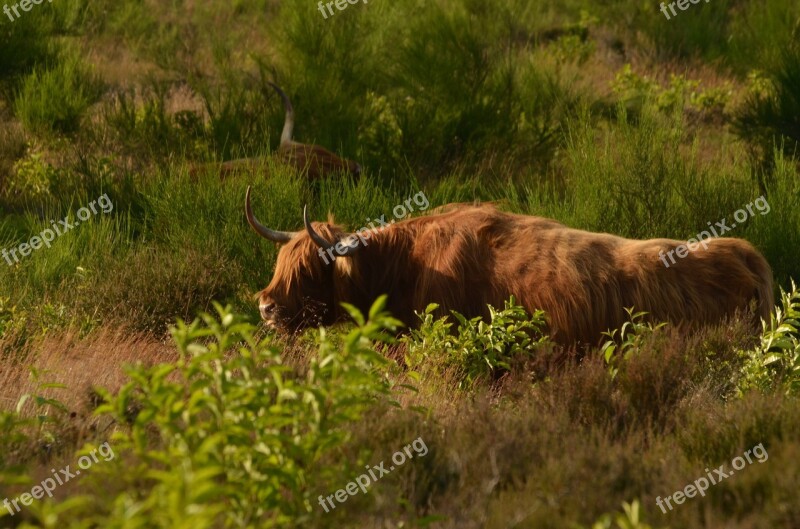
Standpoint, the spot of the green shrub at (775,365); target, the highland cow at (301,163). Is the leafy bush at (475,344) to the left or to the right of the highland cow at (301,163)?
left

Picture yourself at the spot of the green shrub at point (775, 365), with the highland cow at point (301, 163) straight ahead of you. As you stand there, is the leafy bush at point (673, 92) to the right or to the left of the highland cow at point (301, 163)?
right

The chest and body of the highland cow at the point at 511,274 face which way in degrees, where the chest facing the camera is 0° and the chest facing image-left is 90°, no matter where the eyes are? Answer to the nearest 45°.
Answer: approximately 90°

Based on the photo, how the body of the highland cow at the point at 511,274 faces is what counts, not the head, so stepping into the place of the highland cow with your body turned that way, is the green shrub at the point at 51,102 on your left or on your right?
on your right

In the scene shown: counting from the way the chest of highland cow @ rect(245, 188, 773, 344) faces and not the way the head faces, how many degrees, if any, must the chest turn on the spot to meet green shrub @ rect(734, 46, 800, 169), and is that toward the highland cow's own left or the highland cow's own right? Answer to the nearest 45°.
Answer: approximately 135° to the highland cow's own right

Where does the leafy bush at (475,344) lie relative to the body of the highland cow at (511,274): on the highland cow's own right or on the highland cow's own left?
on the highland cow's own left
